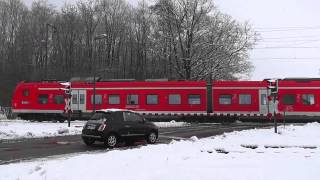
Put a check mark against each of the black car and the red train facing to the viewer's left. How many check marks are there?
1

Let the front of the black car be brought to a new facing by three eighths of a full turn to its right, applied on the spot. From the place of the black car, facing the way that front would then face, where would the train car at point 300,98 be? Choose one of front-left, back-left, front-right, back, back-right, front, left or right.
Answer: back-left

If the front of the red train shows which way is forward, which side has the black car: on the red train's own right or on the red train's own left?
on the red train's own left

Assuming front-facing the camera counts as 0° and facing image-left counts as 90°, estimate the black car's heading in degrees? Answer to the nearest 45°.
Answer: approximately 225°

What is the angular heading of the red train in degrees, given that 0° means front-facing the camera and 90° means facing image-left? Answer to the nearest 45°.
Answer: approximately 90°
